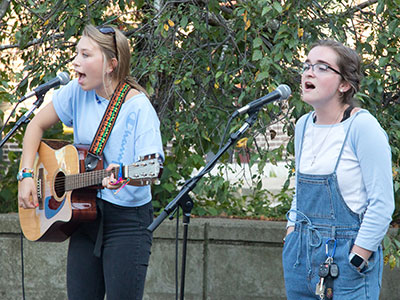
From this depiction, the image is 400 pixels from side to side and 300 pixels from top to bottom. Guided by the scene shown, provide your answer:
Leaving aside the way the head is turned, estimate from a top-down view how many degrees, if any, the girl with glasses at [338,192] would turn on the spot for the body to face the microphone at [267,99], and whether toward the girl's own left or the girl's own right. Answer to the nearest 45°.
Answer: approximately 90° to the girl's own right

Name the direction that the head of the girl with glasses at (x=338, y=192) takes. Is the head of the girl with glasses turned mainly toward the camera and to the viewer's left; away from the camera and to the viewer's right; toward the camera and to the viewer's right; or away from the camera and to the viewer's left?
toward the camera and to the viewer's left

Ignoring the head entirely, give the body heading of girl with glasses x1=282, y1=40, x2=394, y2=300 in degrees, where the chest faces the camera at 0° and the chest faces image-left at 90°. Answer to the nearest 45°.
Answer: approximately 45°

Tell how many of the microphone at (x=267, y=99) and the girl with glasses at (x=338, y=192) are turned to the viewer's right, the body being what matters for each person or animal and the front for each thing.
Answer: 1

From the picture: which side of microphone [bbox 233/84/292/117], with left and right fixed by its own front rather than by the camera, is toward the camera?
right
